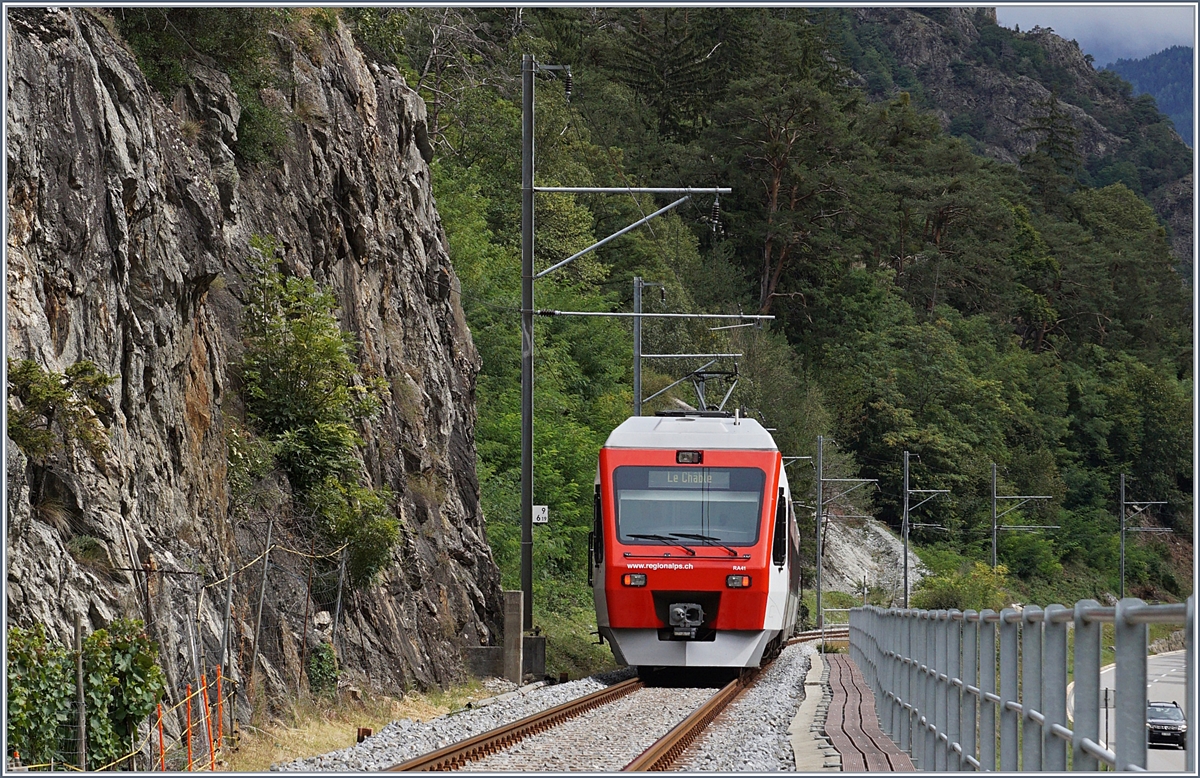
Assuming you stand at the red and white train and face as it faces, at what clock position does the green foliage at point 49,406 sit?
The green foliage is roughly at 1 o'clock from the red and white train.

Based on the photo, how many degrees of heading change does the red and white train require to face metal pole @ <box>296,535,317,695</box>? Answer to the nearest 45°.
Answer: approximately 45° to its right

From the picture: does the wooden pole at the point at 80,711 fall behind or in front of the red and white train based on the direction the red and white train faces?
in front

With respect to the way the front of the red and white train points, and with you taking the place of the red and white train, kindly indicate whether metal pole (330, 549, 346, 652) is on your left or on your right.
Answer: on your right

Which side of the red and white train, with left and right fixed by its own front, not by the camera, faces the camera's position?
front

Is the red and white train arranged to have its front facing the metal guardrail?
yes

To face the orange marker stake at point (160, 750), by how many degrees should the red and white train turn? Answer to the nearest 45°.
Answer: approximately 45° to its right

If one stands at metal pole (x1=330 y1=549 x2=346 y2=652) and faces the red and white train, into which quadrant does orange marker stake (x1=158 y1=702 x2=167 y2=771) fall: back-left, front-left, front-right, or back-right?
back-right

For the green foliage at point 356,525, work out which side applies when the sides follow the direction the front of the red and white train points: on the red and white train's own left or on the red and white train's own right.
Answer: on the red and white train's own right

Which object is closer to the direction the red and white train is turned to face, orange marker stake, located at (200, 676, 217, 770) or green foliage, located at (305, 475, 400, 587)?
the orange marker stake

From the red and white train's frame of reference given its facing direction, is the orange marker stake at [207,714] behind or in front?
in front
